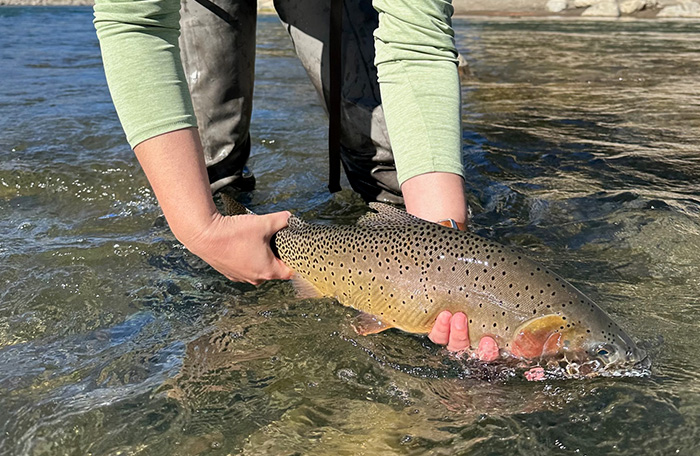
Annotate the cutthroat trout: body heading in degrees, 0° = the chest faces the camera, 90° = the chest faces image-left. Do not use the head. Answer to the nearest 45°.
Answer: approximately 270°

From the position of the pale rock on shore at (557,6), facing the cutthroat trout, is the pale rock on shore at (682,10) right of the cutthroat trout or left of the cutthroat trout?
left

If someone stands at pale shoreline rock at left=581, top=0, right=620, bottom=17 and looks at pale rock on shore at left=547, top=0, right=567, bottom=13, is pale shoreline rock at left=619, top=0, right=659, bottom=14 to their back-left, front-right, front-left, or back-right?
back-right

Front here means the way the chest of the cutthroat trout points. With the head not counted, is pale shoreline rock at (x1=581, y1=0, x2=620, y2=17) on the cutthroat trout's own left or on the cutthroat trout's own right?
on the cutthroat trout's own left

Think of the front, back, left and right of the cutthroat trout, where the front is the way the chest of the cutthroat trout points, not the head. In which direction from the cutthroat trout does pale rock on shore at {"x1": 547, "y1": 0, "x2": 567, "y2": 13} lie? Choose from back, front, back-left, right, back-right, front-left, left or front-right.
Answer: left
